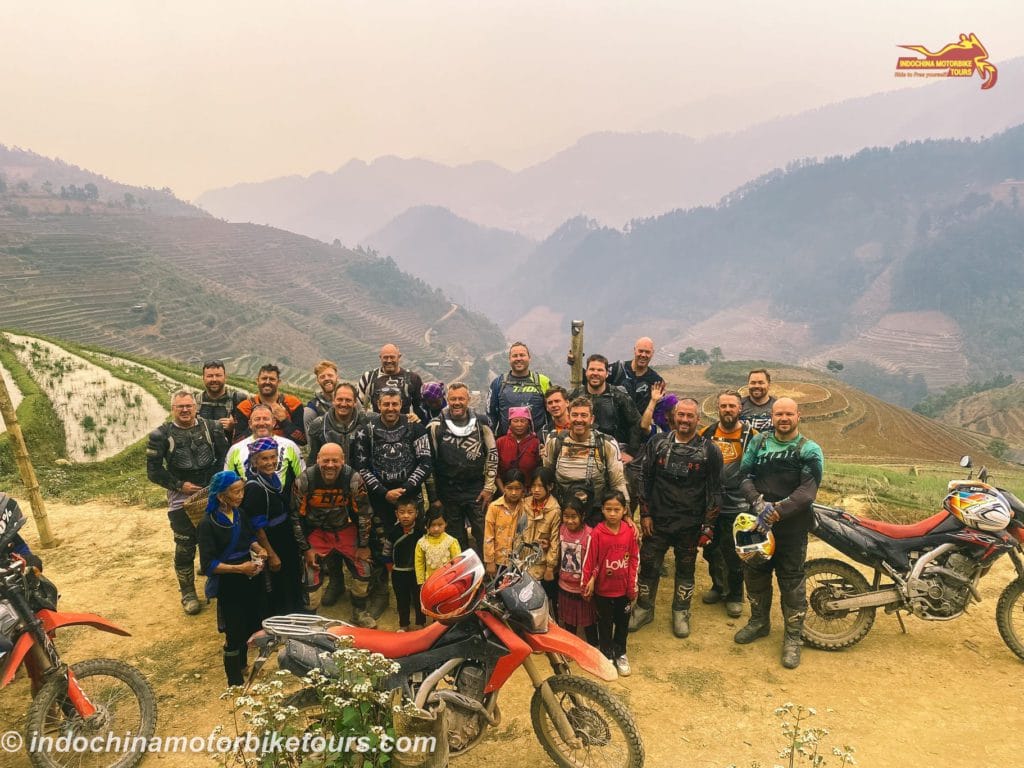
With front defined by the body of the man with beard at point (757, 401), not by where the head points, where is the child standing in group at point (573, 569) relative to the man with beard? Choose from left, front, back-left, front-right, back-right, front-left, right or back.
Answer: front-right

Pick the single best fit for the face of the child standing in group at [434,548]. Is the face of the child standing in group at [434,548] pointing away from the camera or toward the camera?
toward the camera

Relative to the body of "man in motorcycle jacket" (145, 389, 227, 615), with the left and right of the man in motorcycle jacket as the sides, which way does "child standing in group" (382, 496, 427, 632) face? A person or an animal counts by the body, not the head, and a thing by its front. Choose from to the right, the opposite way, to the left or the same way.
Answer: the same way

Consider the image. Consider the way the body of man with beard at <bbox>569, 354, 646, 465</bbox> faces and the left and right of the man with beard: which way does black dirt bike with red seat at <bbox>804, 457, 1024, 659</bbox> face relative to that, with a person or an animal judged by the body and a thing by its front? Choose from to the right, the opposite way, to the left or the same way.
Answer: to the left

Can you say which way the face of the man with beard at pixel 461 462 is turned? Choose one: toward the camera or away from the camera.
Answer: toward the camera

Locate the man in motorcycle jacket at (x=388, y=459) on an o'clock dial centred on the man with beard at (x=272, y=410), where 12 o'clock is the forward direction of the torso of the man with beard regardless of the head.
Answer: The man in motorcycle jacket is roughly at 11 o'clock from the man with beard.

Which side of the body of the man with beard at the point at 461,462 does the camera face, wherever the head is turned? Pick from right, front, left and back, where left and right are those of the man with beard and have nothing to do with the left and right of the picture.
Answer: front

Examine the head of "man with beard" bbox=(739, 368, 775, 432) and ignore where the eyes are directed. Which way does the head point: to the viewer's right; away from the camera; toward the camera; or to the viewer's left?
toward the camera

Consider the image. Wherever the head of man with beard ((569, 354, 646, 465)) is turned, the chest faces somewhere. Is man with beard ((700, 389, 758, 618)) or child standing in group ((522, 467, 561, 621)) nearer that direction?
the child standing in group

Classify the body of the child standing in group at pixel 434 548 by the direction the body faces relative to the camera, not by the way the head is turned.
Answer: toward the camera

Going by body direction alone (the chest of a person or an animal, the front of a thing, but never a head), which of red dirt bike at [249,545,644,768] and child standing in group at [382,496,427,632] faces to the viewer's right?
the red dirt bike

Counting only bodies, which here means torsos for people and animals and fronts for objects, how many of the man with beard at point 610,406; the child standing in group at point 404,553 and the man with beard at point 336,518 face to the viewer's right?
0

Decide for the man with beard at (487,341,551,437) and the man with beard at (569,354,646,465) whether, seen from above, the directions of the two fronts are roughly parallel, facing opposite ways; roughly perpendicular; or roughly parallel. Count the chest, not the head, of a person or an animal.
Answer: roughly parallel

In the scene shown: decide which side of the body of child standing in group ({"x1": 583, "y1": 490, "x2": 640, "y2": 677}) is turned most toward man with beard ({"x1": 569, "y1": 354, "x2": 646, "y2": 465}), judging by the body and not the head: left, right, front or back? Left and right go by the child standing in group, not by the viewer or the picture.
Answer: back

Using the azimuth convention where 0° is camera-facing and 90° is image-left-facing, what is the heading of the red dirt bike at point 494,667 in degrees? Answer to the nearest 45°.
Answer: approximately 270°
